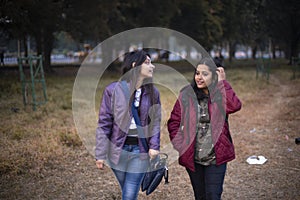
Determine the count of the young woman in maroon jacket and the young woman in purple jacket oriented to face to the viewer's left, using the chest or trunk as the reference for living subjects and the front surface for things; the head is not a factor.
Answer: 0

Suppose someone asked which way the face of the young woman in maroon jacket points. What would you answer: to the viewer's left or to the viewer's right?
to the viewer's left

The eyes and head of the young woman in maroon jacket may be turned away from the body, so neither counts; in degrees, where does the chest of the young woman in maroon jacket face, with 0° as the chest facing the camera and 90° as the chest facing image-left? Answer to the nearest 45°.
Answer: approximately 0°

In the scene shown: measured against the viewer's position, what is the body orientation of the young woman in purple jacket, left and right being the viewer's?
facing the viewer and to the right of the viewer

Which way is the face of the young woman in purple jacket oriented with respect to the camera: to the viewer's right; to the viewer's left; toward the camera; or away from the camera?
to the viewer's right

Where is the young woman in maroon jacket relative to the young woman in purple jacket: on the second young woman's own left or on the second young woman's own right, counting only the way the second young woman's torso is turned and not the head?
on the second young woman's own left
